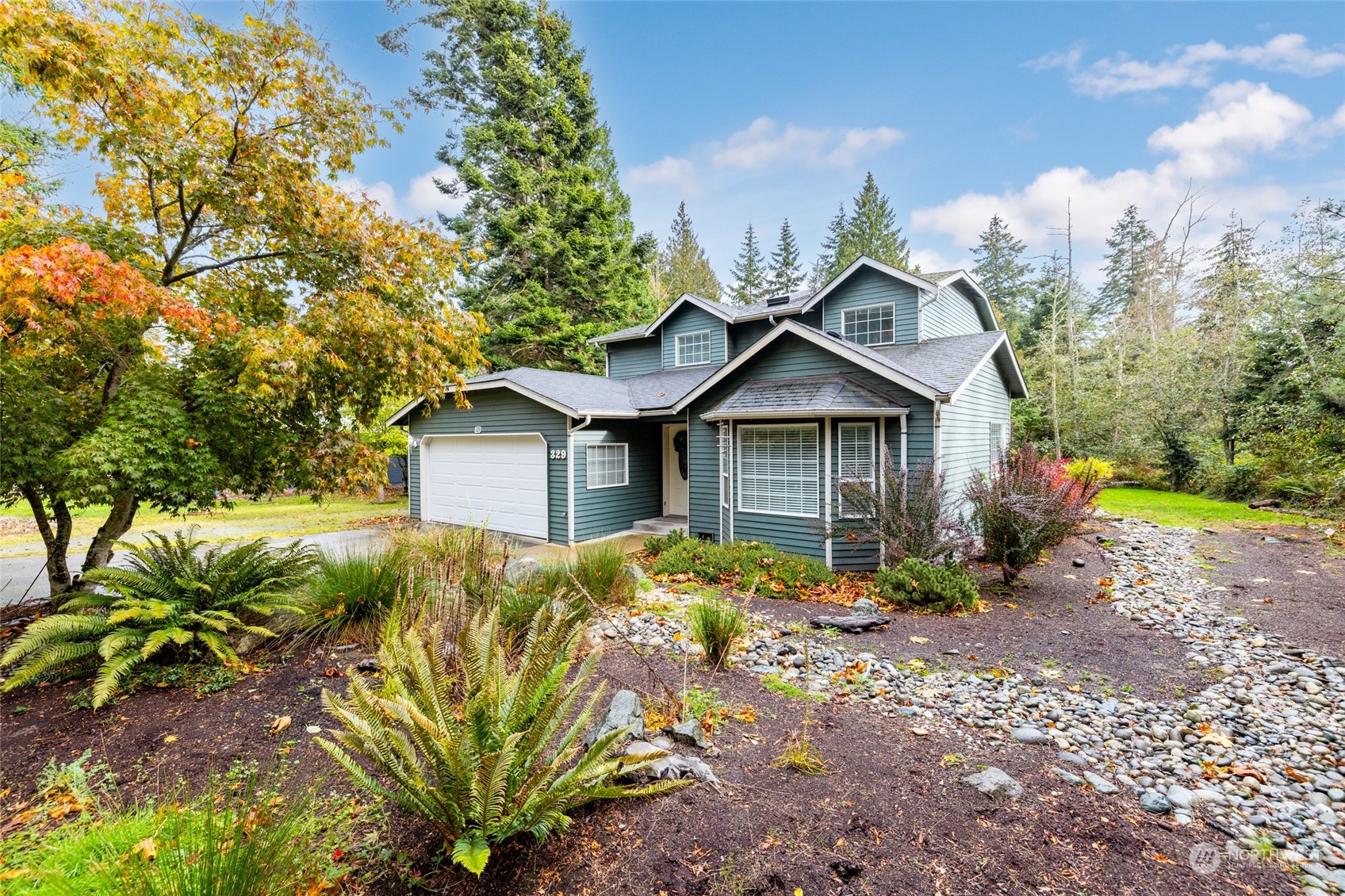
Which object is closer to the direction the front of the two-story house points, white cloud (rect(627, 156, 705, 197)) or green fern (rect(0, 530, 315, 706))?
the green fern

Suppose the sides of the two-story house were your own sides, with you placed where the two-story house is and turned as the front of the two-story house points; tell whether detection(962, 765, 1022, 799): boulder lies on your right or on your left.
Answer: on your left

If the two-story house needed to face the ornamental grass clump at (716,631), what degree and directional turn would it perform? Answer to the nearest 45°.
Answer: approximately 45° to its left

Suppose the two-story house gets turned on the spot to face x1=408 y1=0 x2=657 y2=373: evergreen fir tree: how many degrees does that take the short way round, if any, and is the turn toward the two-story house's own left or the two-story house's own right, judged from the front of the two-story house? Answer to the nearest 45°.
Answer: approximately 90° to the two-story house's own right

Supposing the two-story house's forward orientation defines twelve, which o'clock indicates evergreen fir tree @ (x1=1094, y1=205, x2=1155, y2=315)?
The evergreen fir tree is roughly at 6 o'clock from the two-story house.

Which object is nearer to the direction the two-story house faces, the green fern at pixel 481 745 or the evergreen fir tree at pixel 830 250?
the green fern

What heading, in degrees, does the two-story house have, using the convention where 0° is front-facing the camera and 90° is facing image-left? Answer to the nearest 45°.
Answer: approximately 45°

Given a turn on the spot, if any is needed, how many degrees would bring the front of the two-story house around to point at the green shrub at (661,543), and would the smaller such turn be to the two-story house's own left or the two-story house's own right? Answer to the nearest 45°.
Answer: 0° — it already faces it
